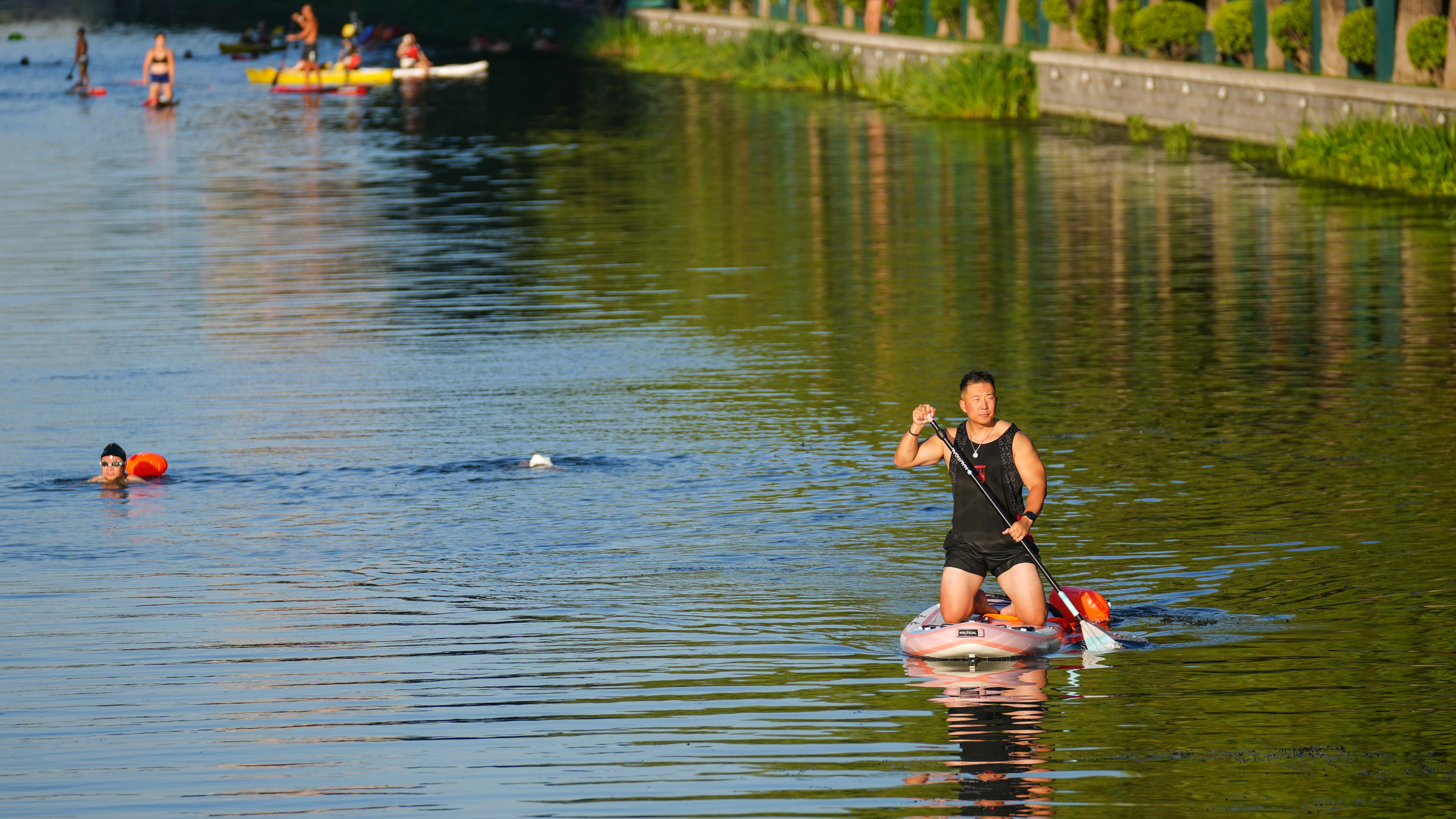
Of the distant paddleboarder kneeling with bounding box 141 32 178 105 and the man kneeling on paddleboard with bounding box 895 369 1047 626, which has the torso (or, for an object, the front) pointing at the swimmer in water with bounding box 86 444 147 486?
the distant paddleboarder kneeling

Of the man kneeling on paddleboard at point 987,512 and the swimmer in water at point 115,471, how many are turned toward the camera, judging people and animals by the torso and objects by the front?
2

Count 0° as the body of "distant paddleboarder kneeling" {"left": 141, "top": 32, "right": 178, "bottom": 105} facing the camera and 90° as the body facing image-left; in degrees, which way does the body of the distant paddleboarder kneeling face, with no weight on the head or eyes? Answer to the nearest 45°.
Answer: approximately 0°

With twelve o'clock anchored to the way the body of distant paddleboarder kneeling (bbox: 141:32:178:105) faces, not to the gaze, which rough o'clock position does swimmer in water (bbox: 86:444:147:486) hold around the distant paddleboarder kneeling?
The swimmer in water is roughly at 12 o'clock from the distant paddleboarder kneeling.

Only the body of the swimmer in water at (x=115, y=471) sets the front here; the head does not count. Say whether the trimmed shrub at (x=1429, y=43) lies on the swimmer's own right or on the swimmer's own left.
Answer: on the swimmer's own left

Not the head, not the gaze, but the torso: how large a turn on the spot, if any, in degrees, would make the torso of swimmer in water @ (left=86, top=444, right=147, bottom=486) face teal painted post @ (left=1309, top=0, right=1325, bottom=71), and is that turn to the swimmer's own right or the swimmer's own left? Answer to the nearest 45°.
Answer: approximately 135° to the swimmer's own left

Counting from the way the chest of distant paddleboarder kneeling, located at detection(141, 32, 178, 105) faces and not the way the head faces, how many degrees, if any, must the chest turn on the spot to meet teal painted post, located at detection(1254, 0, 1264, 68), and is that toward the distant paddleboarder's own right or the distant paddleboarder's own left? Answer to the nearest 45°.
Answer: approximately 45° to the distant paddleboarder's own left

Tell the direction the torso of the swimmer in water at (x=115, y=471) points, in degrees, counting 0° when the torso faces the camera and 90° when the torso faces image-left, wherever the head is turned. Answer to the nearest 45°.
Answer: approximately 0°

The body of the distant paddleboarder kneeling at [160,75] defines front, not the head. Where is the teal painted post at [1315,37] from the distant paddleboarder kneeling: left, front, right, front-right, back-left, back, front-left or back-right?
front-left

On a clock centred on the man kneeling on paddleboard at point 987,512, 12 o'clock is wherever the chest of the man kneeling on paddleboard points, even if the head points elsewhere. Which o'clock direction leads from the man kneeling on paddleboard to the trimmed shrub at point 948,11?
The trimmed shrub is roughly at 6 o'clock from the man kneeling on paddleboard.
